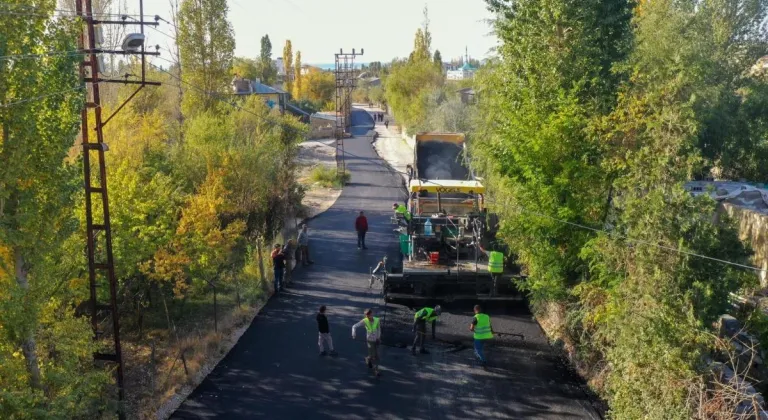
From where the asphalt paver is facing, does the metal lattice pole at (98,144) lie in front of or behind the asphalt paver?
behind

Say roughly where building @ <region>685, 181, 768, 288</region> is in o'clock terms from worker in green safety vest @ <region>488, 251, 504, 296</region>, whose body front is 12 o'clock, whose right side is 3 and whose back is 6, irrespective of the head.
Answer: The building is roughly at 2 o'clock from the worker in green safety vest.

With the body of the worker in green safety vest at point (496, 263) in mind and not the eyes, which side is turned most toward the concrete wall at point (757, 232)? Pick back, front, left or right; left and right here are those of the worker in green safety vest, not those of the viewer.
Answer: right

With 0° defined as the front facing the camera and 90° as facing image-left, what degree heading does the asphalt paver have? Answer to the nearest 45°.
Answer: approximately 180°

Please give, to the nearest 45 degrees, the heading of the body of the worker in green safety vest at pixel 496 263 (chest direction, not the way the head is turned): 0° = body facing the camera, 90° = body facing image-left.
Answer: approximately 180°

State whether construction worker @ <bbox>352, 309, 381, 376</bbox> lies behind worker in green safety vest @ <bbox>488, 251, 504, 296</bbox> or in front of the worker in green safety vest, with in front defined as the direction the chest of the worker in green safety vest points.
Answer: behind

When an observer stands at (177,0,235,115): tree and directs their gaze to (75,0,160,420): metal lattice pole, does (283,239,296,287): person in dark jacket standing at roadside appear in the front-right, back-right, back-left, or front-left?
front-left

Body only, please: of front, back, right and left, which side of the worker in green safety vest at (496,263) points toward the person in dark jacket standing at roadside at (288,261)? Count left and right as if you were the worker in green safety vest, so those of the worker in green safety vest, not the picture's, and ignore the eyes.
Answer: left
